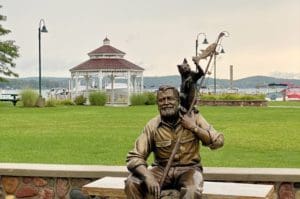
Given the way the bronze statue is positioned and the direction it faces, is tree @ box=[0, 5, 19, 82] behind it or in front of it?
behind

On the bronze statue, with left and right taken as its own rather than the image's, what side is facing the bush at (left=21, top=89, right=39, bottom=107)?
back

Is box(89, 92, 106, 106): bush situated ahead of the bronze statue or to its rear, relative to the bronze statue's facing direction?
to the rear

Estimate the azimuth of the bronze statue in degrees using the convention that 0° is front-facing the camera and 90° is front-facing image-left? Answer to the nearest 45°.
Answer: approximately 0°

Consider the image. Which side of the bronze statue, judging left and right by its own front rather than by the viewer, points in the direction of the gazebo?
back

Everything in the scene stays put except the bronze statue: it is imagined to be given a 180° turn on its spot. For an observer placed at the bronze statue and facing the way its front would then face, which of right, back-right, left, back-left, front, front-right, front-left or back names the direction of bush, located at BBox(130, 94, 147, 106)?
front

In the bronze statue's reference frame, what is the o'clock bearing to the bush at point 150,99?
The bush is roughly at 6 o'clock from the bronze statue.

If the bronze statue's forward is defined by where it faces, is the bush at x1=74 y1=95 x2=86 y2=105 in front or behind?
behind
